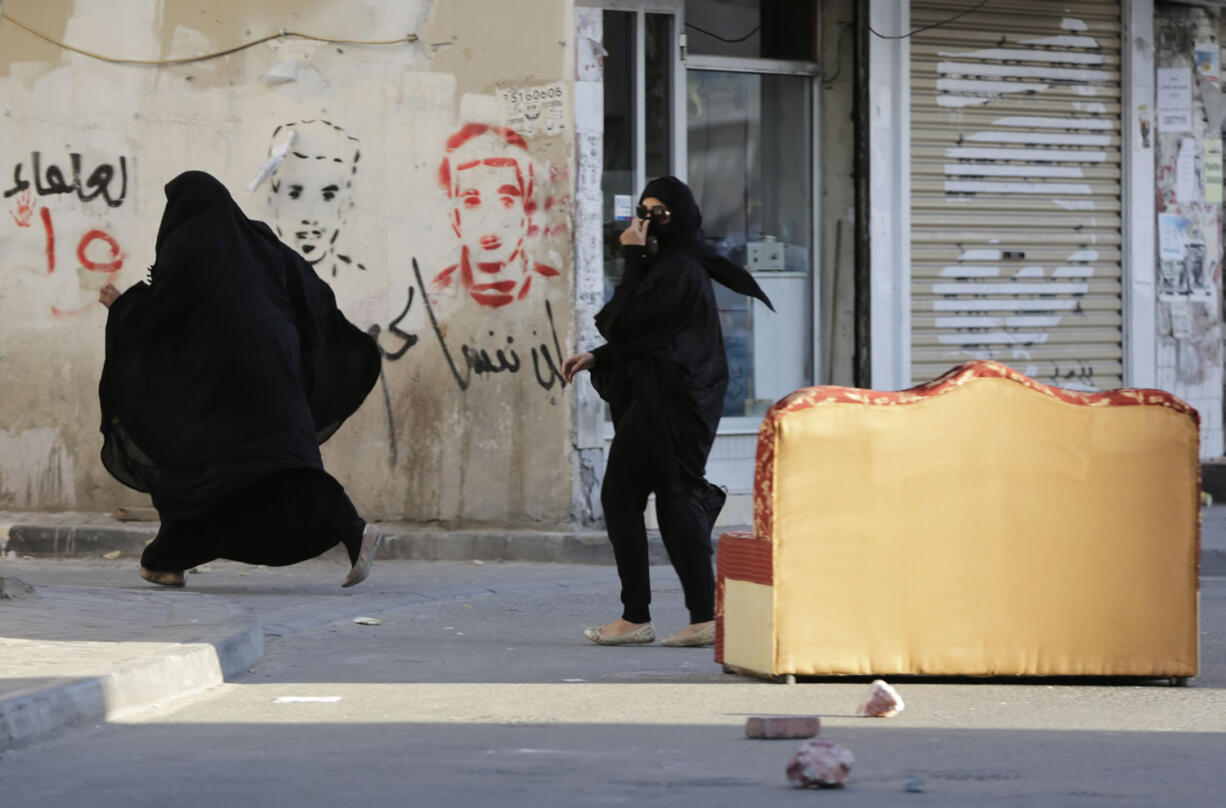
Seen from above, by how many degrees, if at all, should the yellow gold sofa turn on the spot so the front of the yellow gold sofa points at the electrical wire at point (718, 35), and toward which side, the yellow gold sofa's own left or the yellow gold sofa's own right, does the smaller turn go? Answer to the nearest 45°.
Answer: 0° — it already faces it

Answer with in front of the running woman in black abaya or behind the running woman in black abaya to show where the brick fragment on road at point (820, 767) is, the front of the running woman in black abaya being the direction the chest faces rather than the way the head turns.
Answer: behind

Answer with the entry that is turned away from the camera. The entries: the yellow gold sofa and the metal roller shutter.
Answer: the yellow gold sofa

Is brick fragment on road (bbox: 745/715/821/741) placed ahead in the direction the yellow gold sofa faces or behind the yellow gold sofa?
behind

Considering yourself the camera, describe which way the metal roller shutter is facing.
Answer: facing the viewer

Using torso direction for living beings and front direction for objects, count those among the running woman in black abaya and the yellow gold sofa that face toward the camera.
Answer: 0

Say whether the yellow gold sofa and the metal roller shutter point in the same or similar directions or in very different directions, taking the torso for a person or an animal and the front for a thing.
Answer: very different directions

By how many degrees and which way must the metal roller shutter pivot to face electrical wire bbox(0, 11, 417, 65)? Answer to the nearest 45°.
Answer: approximately 45° to its right

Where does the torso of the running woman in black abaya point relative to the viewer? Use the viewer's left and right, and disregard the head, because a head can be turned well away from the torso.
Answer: facing away from the viewer and to the left of the viewer

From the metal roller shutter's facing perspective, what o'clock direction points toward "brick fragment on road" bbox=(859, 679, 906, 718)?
The brick fragment on road is roughly at 12 o'clock from the metal roller shutter.

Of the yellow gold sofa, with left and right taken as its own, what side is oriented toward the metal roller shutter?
front

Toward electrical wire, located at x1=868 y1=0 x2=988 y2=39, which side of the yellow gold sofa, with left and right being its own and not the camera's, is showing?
front

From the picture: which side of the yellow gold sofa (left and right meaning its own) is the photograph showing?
back

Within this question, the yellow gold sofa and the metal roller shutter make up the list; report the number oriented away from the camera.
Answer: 1

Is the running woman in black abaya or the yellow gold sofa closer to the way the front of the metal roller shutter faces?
the yellow gold sofa

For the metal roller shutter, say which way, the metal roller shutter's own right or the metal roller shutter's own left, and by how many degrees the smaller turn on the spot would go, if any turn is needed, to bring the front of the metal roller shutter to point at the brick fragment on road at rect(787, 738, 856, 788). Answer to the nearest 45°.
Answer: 0° — it already faces it

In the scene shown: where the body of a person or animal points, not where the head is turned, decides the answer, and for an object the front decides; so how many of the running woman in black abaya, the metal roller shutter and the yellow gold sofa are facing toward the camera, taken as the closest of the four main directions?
1
